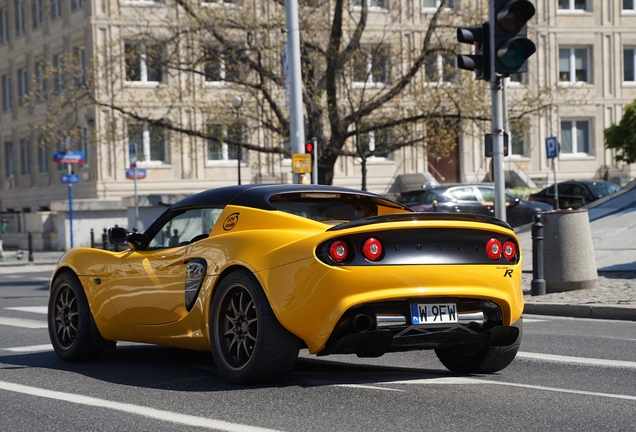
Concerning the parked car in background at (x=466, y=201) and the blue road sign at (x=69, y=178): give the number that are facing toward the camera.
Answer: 1

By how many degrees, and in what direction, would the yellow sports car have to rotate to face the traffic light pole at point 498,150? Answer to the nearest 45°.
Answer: approximately 45° to its right

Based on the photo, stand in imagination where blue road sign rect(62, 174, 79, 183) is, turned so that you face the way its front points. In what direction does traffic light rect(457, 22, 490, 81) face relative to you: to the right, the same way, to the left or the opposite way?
to the right

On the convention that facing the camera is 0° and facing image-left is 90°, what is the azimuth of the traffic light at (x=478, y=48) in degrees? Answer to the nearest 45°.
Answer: approximately 90°

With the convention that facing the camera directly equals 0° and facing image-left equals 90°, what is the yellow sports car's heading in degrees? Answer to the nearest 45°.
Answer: approximately 135°

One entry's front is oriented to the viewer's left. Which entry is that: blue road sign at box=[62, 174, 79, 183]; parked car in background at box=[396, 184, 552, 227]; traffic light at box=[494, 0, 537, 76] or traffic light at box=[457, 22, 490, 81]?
traffic light at box=[457, 22, 490, 81]
